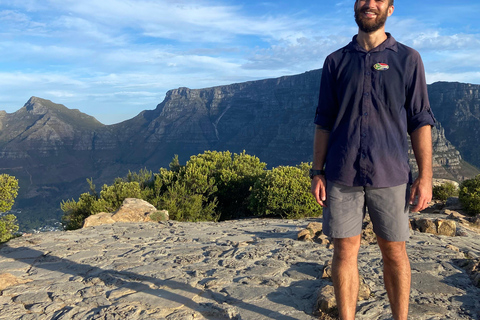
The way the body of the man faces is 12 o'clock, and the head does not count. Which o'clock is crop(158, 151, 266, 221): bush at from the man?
The bush is roughly at 5 o'clock from the man.

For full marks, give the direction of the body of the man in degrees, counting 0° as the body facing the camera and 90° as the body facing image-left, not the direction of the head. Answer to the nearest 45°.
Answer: approximately 0°

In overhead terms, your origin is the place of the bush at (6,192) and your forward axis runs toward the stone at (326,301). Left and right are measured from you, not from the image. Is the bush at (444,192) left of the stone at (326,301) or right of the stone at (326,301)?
left

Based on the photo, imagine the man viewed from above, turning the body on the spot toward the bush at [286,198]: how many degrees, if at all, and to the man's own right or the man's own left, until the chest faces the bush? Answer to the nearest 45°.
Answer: approximately 180°

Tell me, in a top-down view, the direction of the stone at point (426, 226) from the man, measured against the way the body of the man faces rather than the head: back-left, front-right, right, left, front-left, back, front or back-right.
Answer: back

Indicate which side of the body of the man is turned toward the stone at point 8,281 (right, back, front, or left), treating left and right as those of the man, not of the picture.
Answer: right

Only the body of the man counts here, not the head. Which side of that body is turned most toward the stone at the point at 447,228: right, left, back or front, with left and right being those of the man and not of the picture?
back

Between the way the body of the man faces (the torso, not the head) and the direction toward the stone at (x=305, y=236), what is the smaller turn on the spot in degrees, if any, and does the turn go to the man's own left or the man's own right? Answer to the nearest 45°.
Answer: approximately 180°
